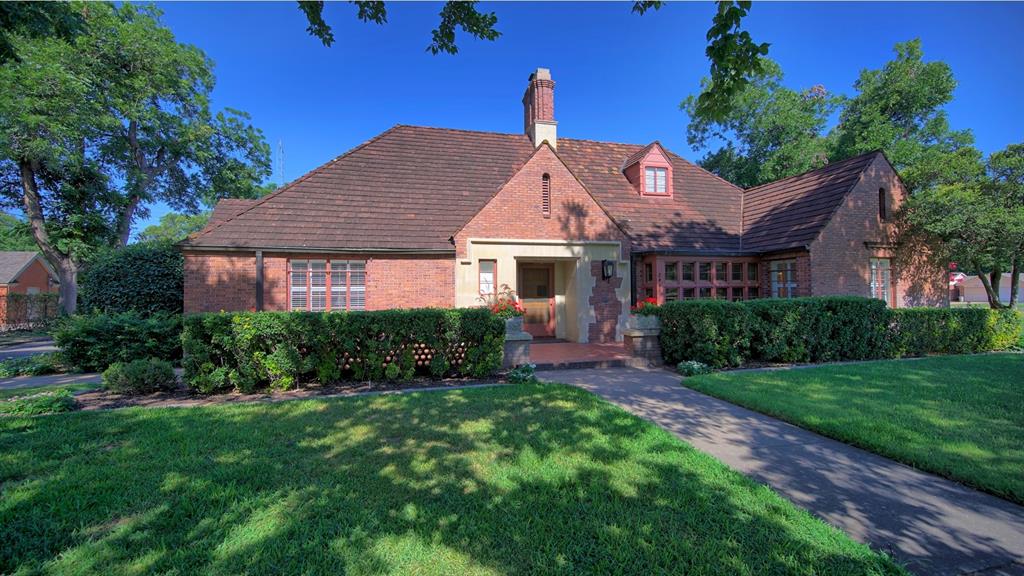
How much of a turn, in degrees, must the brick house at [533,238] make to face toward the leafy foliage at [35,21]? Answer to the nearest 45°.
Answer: approximately 45° to its right

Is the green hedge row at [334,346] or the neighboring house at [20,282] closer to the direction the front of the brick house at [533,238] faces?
the green hedge row

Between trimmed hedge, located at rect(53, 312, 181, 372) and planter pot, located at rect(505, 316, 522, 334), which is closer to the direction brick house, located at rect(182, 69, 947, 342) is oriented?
the planter pot

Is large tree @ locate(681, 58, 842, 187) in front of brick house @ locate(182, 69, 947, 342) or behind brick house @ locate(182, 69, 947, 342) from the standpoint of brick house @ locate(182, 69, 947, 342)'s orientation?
behind

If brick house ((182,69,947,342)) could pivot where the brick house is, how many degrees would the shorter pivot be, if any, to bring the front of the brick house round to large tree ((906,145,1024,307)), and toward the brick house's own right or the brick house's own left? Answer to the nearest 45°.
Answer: approximately 90° to the brick house's own left

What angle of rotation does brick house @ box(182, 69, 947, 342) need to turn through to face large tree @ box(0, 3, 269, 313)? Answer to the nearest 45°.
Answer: approximately 90° to its right

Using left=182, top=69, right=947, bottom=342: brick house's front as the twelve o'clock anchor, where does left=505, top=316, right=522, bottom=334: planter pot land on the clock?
The planter pot is roughly at 12 o'clock from the brick house.

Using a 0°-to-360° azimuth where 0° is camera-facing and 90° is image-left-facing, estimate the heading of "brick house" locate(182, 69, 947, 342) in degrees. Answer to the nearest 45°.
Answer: approximately 0°

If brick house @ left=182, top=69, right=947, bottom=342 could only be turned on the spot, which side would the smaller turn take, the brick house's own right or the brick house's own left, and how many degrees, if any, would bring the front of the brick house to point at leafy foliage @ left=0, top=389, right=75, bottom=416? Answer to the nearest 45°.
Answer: approximately 45° to the brick house's own right

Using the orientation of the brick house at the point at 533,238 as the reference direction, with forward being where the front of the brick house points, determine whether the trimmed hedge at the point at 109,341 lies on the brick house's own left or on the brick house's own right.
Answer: on the brick house's own right

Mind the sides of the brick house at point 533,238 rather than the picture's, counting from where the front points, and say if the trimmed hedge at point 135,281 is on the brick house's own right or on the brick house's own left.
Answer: on the brick house's own right

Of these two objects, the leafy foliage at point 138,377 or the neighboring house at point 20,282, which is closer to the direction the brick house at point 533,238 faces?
the leafy foliage

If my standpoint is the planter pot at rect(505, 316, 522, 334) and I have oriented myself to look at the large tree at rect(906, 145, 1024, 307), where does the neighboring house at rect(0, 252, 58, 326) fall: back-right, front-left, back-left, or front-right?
back-left

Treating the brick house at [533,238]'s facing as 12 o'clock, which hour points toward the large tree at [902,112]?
The large tree is roughly at 8 o'clock from the brick house.
